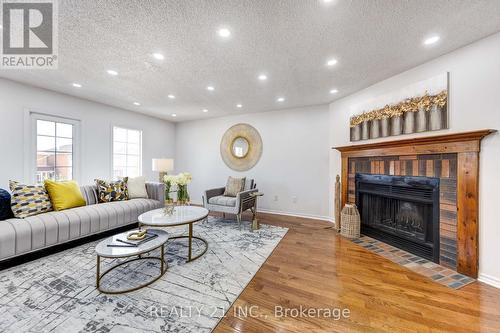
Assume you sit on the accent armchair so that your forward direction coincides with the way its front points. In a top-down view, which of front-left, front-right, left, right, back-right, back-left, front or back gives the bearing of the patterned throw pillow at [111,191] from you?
front-right

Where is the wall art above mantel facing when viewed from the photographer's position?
facing the viewer and to the left of the viewer

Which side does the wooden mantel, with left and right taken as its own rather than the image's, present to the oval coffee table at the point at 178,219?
front

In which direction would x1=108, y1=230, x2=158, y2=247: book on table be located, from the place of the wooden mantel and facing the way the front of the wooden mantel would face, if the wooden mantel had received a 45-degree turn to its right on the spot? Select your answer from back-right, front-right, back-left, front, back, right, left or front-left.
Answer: front-left

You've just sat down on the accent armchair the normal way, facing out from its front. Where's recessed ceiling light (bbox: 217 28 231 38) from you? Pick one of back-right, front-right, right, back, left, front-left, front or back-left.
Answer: front-left

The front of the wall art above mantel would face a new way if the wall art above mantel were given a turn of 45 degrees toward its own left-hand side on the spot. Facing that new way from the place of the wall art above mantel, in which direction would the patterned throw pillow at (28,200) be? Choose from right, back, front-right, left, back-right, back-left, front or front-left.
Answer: front-right

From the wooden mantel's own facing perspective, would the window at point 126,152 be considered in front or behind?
in front

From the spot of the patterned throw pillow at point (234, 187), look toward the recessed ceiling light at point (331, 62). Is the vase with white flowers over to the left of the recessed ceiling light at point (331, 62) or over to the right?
right

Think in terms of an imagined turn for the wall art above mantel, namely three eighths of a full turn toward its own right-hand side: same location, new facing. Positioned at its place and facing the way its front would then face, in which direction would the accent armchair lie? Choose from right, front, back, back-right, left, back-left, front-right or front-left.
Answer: left

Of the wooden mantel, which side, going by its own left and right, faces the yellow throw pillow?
front

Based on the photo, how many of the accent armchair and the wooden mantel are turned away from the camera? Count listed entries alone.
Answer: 0

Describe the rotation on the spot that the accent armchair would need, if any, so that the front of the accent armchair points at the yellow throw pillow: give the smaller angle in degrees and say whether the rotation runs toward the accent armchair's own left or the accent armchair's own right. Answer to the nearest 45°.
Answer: approximately 45° to the accent armchair's own right
